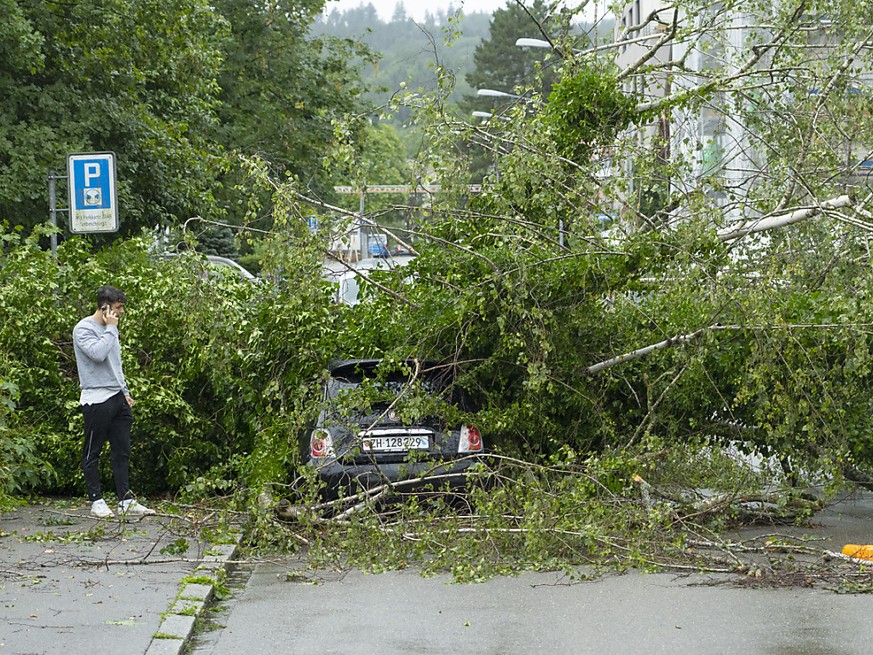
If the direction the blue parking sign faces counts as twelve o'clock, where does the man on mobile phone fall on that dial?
The man on mobile phone is roughly at 12 o'clock from the blue parking sign.

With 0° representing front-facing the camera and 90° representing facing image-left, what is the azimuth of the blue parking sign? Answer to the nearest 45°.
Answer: approximately 0°

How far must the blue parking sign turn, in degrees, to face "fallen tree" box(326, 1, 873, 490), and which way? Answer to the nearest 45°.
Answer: approximately 45° to its left

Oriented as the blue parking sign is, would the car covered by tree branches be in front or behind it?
in front

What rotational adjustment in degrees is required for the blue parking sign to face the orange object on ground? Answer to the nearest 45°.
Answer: approximately 45° to its left
